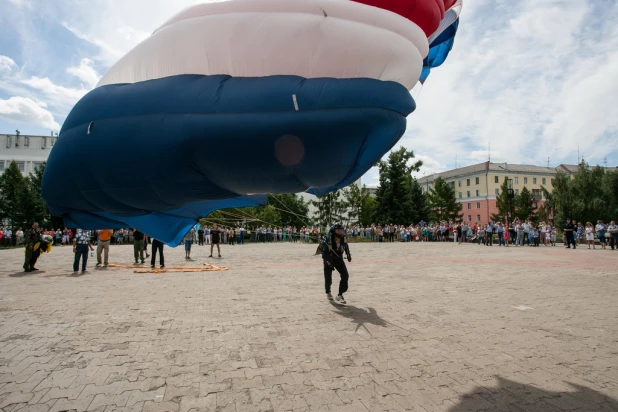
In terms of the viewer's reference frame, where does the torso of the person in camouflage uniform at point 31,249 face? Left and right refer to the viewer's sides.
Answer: facing to the right of the viewer

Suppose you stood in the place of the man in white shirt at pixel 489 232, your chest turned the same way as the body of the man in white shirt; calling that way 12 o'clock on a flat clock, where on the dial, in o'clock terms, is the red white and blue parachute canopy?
The red white and blue parachute canopy is roughly at 12 o'clock from the man in white shirt.

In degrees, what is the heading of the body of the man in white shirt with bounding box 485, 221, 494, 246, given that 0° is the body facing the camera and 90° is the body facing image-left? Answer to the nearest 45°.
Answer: approximately 0°

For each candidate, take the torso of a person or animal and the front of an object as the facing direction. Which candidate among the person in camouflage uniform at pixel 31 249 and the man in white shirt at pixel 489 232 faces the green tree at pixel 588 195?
the person in camouflage uniform

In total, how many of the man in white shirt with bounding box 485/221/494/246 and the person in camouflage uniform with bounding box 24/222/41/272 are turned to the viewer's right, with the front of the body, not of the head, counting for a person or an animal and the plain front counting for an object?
1

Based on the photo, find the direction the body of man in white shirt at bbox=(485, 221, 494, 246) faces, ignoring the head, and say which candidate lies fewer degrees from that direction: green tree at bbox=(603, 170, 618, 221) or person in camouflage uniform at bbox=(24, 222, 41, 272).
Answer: the person in camouflage uniform

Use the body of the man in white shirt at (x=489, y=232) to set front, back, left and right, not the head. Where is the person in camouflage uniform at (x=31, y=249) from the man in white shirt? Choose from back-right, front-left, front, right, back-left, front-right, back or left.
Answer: front-right

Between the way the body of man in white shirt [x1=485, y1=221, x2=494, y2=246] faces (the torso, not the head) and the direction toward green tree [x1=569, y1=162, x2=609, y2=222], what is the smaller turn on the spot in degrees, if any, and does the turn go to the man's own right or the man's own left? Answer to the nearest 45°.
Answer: approximately 135° to the man's own left

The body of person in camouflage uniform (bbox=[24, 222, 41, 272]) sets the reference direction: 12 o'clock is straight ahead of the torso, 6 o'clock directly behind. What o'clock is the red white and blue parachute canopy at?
The red white and blue parachute canopy is roughly at 12 o'clock from the person in camouflage uniform.

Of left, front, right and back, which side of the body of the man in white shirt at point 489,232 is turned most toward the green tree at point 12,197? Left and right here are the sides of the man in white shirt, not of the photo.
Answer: right
